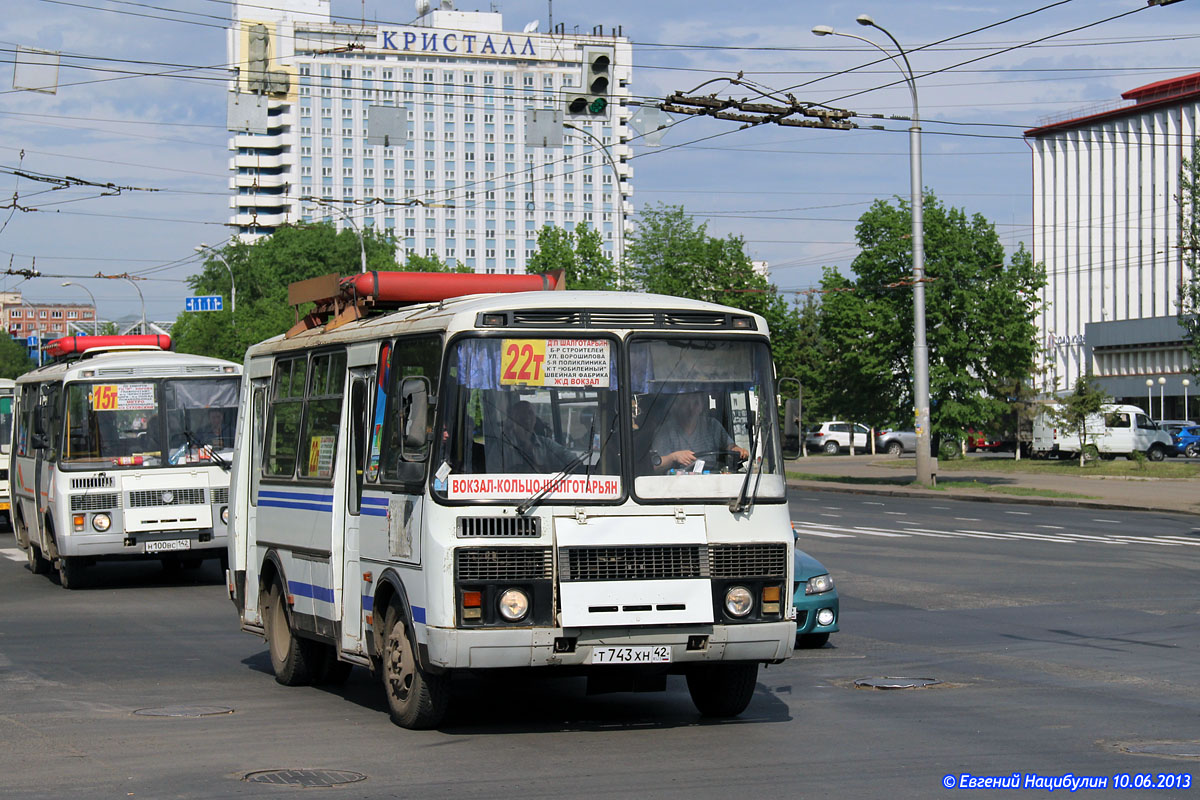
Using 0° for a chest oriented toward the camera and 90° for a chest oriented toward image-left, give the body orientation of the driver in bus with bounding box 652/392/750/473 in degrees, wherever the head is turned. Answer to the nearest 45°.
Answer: approximately 315°

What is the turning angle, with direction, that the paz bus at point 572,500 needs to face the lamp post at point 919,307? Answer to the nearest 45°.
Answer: approximately 135° to its left

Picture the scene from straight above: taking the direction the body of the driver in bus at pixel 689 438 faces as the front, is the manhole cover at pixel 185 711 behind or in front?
behind

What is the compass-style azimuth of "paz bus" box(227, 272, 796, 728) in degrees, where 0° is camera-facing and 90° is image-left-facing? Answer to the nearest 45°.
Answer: approximately 315°

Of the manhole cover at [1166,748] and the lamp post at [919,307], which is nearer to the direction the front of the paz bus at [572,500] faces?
the manhole cover

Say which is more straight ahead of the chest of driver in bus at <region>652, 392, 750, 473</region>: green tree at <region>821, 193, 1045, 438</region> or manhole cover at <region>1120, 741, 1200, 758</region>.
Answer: the manhole cover

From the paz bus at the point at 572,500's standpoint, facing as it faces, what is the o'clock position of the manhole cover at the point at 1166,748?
The manhole cover is roughly at 11 o'clock from the paz bus.

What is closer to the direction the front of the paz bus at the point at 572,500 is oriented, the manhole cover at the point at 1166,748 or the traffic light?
the manhole cover

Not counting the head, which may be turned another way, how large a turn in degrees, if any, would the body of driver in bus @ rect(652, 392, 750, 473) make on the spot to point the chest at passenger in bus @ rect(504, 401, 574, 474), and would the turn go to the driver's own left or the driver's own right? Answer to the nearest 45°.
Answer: approximately 135° to the driver's own right

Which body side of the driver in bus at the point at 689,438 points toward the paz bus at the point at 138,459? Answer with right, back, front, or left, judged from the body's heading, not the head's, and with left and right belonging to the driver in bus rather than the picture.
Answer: back

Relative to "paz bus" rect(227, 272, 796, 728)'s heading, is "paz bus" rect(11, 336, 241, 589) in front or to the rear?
to the rear
